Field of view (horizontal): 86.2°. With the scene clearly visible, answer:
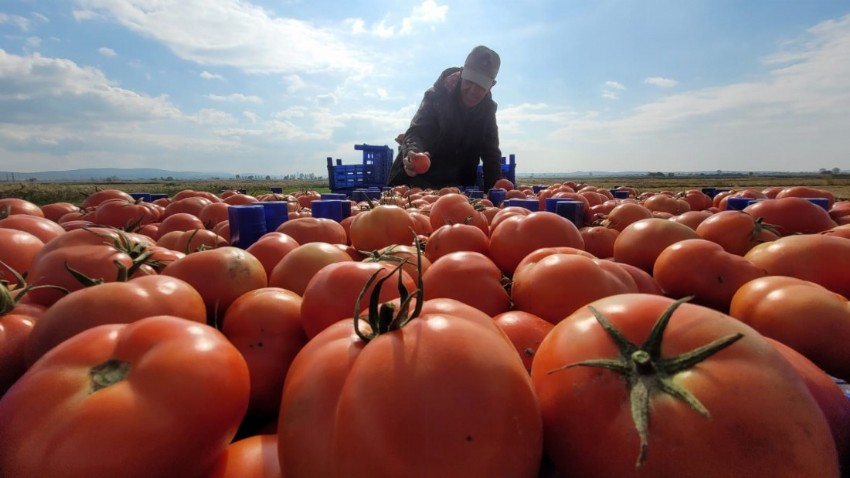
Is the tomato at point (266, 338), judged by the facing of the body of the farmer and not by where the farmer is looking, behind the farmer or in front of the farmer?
in front

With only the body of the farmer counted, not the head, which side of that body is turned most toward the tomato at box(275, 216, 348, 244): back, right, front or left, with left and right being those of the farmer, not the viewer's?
front

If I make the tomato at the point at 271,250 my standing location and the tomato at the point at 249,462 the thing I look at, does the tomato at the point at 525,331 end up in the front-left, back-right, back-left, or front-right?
front-left

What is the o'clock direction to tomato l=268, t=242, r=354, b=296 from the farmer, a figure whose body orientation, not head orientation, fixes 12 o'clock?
The tomato is roughly at 12 o'clock from the farmer.

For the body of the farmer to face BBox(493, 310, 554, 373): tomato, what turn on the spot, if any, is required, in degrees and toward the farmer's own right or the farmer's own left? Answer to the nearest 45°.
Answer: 0° — they already face it

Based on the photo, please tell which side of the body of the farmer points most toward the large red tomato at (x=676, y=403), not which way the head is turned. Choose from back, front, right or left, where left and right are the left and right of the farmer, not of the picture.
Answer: front

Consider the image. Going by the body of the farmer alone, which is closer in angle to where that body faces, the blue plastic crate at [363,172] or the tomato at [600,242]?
the tomato

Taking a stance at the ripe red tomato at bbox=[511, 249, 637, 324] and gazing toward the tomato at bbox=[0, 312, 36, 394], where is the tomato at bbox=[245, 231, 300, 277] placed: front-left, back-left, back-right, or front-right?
front-right

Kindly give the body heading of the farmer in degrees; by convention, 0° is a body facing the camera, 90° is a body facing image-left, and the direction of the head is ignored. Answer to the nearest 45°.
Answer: approximately 0°

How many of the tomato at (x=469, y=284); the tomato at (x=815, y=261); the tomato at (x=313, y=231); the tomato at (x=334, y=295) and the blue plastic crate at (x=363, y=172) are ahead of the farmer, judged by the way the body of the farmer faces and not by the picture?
4

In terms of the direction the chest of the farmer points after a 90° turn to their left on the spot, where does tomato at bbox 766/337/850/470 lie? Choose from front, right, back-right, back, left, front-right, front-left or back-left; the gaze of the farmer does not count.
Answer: right

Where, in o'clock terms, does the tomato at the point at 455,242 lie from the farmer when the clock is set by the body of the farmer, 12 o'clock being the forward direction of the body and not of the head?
The tomato is roughly at 12 o'clock from the farmer.

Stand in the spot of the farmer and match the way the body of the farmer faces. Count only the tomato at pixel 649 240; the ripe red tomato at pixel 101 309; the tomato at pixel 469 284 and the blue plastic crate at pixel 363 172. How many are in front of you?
3

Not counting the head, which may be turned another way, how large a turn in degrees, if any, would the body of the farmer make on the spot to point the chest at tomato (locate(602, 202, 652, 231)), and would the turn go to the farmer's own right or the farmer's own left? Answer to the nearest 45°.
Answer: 0° — they already face it

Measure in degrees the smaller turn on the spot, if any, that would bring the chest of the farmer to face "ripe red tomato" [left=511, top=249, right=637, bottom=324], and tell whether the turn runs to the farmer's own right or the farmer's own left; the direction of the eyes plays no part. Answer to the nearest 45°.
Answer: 0° — they already face it

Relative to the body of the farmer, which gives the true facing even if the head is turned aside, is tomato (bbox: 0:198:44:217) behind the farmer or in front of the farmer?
in front

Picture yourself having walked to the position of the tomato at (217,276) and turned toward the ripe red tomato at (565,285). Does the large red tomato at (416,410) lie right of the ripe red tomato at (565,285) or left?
right

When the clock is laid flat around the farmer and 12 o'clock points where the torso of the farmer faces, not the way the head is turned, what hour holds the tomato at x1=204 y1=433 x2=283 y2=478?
The tomato is roughly at 12 o'clock from the farmer.

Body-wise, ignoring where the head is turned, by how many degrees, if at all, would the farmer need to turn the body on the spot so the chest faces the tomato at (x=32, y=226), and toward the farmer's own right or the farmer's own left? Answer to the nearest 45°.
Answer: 0° — they already face it
